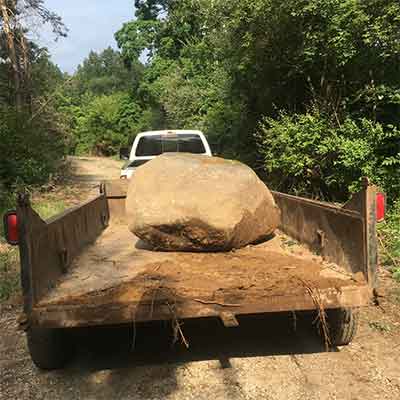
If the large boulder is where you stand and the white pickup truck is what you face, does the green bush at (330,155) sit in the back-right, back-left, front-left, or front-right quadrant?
front-right

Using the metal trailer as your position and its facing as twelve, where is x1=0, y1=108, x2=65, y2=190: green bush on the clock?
The green bush is roughly at 11 o'clock from the metal trailer.

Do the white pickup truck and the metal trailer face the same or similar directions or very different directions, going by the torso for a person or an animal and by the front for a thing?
same or similar directions

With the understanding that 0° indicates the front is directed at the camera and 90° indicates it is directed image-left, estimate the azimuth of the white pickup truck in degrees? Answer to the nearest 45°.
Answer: approximately 180°

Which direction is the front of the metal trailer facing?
away from the camera

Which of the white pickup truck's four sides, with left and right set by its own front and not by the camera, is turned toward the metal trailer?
back

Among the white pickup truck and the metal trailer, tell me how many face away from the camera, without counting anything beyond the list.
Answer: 2

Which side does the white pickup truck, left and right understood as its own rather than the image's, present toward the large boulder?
back

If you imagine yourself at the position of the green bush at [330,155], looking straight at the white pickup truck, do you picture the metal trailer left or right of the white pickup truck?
left

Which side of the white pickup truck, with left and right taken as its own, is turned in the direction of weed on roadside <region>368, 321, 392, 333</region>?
back

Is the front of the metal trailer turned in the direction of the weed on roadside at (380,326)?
no

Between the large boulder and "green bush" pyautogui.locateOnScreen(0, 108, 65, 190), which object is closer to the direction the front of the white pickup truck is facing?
the green bush

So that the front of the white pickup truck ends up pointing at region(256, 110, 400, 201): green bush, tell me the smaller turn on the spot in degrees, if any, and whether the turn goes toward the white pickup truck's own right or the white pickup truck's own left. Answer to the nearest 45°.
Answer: approximately 90° to the white pickup truck's own right
